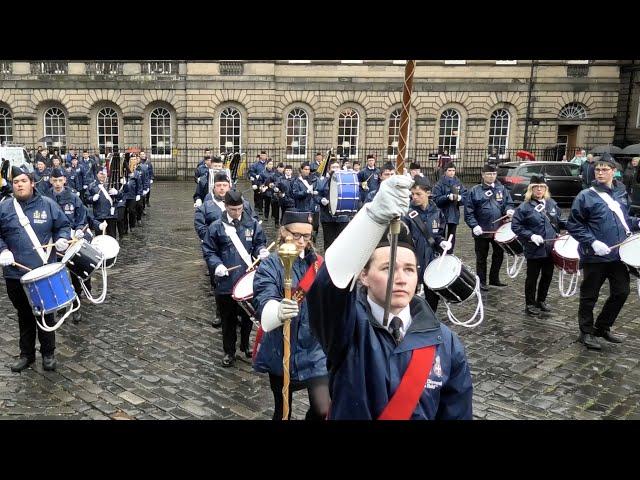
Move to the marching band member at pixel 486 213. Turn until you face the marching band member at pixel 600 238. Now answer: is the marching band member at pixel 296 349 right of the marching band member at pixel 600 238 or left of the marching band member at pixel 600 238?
right

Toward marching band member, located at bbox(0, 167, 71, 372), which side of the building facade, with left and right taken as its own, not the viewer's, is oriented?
front

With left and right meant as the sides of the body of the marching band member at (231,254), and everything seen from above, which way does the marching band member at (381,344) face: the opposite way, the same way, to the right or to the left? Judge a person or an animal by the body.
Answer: the same way

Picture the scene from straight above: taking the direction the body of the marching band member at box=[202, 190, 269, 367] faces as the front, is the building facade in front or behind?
behind

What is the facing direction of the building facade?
toward the camera

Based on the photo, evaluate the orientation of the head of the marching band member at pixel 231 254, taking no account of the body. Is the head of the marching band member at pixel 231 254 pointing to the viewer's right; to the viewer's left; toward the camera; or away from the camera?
toward the camera

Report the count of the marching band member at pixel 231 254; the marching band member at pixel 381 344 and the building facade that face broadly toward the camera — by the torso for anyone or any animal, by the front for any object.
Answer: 3

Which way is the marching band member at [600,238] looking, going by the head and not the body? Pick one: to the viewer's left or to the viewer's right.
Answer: to the viewer's left

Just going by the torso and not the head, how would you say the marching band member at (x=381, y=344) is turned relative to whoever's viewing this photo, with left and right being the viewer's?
facing the viewer

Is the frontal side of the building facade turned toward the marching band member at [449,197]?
yes

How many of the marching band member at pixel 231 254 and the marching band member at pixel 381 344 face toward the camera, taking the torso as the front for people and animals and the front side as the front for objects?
2

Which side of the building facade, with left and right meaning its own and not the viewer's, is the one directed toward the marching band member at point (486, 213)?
front

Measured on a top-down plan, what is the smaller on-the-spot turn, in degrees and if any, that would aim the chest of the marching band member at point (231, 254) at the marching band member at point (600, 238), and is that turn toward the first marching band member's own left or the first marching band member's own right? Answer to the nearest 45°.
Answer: approximately 90° to the first marching band member's own left

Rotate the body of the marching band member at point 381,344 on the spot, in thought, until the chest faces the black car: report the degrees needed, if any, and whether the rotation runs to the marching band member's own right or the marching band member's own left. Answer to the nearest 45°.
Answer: approximately 180°

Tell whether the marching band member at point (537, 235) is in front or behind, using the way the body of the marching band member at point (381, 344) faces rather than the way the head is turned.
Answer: behind

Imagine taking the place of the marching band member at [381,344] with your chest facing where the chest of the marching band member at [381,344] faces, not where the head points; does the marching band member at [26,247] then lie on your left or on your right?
on your right

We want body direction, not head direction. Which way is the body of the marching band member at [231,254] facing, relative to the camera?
toward the camera

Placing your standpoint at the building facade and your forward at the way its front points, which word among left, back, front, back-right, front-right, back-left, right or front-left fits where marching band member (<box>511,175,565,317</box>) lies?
front
